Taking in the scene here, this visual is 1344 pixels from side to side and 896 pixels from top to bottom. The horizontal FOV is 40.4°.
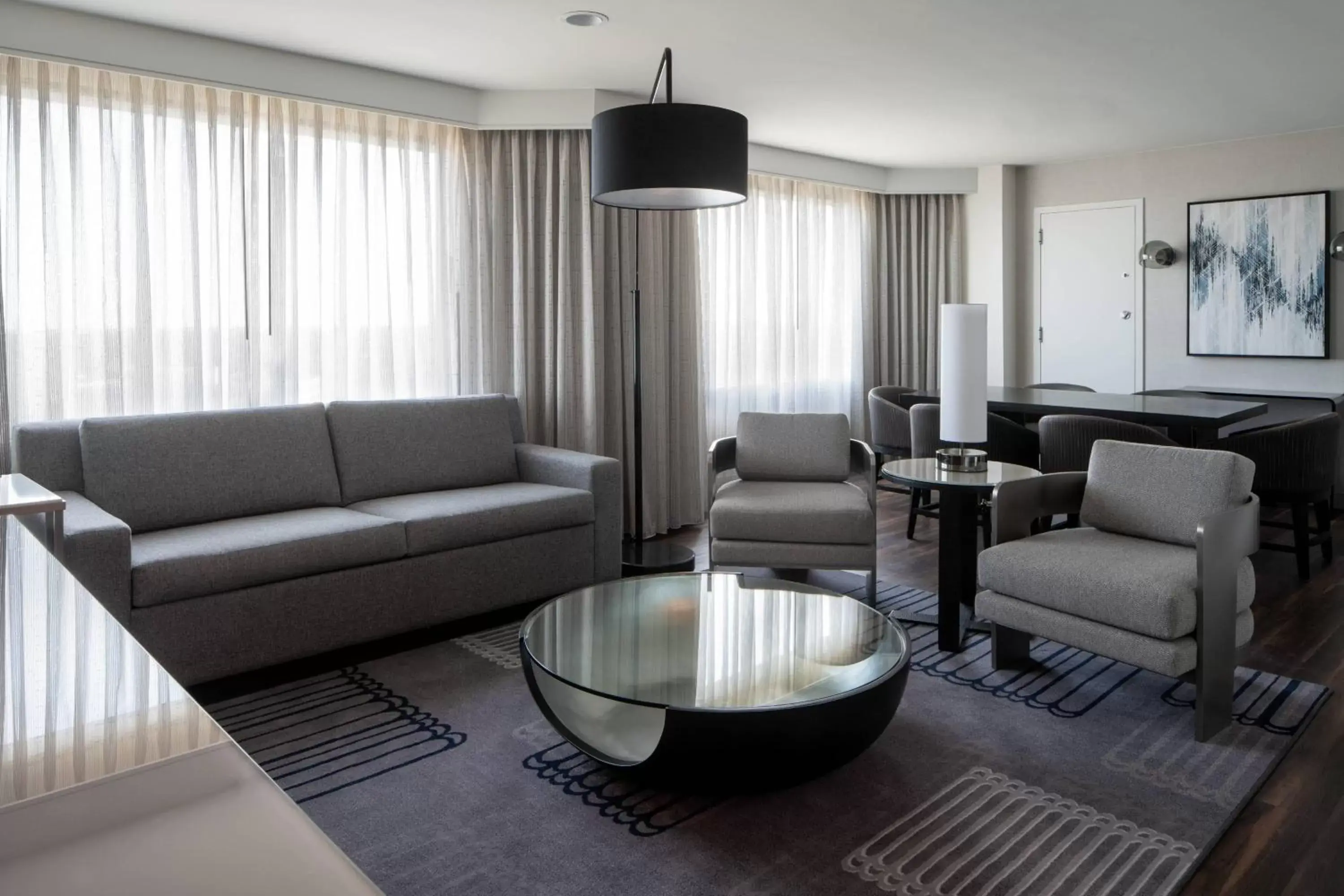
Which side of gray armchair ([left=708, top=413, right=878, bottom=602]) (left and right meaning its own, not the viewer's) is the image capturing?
front

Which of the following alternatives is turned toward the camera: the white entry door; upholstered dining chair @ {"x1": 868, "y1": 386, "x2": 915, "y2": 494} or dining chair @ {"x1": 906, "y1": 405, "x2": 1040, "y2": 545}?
the white entry door

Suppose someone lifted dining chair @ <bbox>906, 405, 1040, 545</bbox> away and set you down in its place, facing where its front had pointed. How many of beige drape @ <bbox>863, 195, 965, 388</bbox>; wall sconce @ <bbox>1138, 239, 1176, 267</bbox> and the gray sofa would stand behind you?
1

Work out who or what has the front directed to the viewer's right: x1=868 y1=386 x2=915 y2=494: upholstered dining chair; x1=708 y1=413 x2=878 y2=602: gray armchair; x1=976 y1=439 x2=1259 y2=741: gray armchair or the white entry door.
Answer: the upholstered dining chair

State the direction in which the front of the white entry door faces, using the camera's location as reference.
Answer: facing the viewer

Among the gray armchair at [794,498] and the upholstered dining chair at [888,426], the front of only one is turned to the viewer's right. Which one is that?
the upholstered dining chair

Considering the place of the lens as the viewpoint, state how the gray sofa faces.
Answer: facing the viewer and to the right of the viewer

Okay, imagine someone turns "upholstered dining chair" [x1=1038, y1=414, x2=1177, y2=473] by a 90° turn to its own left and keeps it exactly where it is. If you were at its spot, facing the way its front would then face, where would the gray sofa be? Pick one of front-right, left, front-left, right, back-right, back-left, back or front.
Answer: left

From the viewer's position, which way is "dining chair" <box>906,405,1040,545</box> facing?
facing away from the viewer and to the right of the viewer

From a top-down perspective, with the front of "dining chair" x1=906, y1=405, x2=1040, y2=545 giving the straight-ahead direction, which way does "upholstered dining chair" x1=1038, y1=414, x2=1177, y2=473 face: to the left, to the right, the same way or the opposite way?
the same way

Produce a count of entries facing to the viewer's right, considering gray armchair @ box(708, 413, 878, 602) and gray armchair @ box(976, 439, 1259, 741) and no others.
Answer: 0

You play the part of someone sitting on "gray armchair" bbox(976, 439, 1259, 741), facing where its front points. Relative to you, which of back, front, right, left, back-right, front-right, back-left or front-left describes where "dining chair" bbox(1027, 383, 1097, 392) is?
back-right

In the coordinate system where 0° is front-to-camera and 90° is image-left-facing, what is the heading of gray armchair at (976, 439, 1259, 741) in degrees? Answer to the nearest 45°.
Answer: approximately 45°

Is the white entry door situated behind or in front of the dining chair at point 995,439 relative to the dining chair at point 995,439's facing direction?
in front

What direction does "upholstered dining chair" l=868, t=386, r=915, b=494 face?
to the viewer's right

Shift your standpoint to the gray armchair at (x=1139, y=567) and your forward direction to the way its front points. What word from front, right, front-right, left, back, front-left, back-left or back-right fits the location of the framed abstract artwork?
back-right

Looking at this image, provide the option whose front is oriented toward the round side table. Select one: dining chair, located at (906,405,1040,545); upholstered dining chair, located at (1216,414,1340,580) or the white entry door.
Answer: the white entry door

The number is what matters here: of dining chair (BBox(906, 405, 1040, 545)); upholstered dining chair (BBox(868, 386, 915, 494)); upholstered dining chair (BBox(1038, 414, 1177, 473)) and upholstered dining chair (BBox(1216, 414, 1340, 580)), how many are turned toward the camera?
0

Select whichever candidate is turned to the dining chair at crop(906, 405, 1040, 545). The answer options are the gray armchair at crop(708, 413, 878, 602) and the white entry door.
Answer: the white entry door

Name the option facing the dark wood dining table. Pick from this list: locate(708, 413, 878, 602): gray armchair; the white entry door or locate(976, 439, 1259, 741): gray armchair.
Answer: the white entry door
